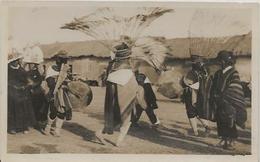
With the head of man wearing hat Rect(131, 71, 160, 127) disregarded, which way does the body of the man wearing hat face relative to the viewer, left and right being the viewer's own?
facing the viewer and to the left of the viewer

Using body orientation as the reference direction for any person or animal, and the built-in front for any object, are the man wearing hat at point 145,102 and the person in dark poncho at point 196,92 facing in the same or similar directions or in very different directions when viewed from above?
same or similar directions

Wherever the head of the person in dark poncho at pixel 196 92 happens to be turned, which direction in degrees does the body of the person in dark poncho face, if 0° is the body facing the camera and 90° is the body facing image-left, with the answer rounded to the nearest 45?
approximately 45°

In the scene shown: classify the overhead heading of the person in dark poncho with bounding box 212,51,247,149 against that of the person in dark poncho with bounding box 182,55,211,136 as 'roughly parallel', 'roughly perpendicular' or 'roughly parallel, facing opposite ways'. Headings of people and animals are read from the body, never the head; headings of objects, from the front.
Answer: roughly parallel

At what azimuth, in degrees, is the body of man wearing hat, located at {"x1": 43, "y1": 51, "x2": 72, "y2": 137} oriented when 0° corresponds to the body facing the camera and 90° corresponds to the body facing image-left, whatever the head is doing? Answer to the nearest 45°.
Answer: approximately 315°
